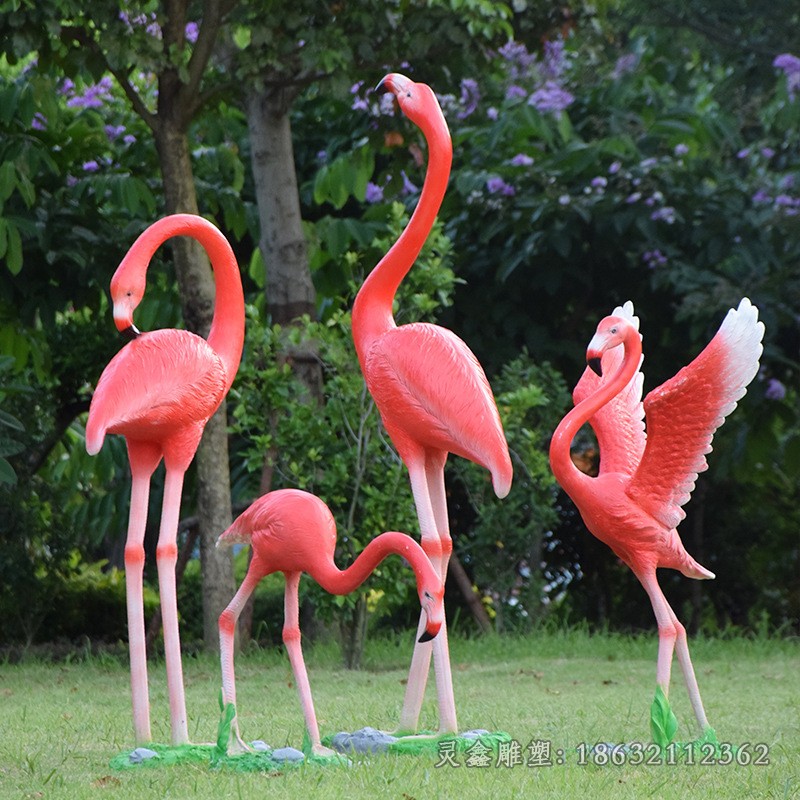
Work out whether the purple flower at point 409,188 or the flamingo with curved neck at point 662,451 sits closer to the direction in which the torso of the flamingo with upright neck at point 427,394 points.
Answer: the purple flower

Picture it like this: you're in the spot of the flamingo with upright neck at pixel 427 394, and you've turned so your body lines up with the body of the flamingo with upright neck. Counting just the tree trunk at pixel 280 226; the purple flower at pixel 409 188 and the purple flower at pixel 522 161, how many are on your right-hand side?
3

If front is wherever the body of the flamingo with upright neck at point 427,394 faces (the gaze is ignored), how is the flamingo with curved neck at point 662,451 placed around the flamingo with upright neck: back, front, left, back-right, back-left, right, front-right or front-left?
back

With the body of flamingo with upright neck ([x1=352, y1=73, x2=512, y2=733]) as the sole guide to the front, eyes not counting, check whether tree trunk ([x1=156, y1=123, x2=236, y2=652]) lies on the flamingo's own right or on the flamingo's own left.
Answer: on the flamingo's own right

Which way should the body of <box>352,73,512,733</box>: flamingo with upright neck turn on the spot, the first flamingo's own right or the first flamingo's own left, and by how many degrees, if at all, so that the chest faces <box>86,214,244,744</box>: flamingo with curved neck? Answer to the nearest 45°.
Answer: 0° — it already faces it

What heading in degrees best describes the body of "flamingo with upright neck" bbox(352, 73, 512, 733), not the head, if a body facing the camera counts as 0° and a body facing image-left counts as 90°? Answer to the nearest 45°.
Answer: approximately 90°

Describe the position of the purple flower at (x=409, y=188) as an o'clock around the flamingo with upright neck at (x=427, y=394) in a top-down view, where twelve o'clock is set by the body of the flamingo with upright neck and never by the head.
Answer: The purple flower is roughly at 3 o'clock from the flamingo with upright neck.

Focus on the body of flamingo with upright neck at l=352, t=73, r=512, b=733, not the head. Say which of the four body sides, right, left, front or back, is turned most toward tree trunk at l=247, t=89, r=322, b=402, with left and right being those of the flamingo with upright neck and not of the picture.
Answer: right
